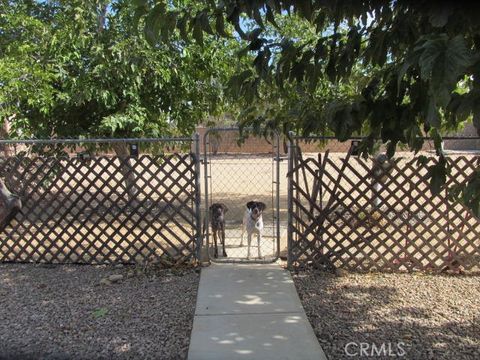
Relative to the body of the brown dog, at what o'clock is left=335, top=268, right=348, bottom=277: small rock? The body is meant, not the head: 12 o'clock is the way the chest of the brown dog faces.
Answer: The small rock is roughly at 10 o'clock from the brown dog.

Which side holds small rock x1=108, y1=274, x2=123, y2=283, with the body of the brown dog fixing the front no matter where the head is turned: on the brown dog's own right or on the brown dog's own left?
on the brown dog's own right

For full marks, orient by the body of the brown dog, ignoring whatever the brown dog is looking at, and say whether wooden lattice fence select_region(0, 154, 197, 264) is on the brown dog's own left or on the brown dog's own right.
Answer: on the brown dog's own right

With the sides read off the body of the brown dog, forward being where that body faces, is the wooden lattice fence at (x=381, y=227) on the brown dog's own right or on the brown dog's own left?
on the brown dog's own left

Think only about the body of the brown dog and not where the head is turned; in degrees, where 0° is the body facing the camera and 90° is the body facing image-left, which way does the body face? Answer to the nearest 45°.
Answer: approximately 0°

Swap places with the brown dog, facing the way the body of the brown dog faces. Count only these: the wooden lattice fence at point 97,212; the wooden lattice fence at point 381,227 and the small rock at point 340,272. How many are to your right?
1

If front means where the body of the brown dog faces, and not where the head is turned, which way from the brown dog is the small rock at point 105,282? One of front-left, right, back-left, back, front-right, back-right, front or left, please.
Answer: front-right
